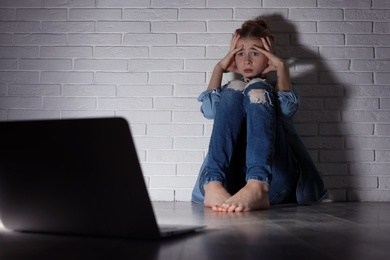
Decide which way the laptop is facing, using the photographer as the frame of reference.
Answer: facing away from the viewer and to the right of the viewer
